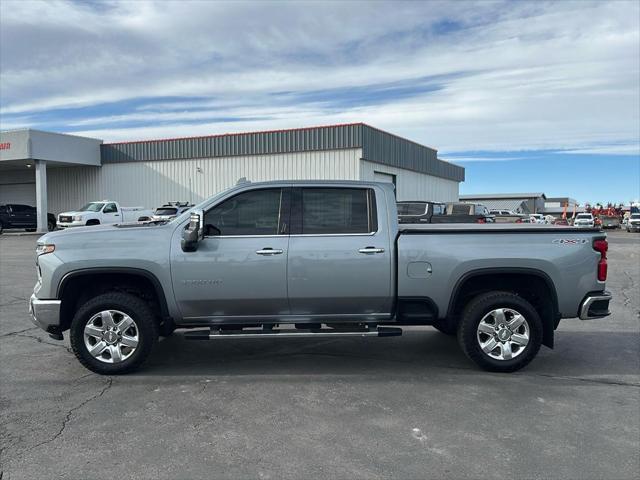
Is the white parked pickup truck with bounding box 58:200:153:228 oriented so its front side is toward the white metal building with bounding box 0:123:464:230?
no

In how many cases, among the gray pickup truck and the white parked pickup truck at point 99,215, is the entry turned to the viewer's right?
0

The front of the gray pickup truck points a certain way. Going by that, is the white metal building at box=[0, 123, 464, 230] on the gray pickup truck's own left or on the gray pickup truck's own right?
on the gray pickup truck's own right

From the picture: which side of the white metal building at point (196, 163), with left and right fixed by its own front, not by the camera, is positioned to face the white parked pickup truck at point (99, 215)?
front

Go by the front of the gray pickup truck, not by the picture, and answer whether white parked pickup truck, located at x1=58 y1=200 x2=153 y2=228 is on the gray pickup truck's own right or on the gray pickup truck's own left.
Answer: on the gray pickup truck's own right

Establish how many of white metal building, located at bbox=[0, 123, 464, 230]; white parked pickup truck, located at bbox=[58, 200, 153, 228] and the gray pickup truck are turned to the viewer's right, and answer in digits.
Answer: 0

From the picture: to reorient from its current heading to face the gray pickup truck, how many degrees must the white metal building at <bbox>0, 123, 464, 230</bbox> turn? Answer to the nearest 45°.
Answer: approximately 45° to its left

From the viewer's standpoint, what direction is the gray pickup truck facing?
to the viewer's left

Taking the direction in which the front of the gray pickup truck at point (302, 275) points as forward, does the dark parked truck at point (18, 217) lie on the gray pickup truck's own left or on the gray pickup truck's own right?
on the gray pickup truck's own right

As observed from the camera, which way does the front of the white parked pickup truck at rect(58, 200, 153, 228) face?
facing the viewer and to the left of the viewer
